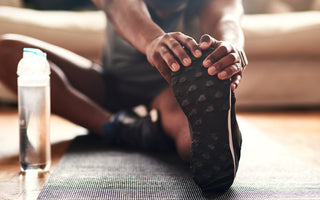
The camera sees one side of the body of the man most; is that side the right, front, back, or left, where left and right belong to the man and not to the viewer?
front
